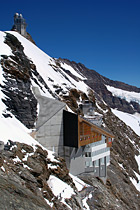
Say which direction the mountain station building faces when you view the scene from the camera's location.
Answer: facing the viewer and to the right of the viewer
